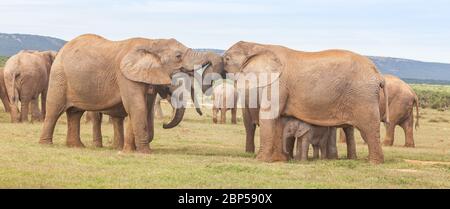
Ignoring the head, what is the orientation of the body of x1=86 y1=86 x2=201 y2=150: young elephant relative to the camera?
to the viewer's right

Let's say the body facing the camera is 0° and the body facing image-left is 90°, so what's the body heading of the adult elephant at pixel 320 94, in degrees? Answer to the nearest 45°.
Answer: approximately 90°

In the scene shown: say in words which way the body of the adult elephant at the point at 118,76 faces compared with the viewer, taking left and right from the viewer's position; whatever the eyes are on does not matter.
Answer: facing to the right of the viewer

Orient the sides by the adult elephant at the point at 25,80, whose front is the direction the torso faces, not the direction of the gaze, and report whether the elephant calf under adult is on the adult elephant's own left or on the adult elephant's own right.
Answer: on the adult elephant's own right

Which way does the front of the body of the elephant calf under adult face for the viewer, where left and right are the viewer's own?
facing to the left of the viewer
